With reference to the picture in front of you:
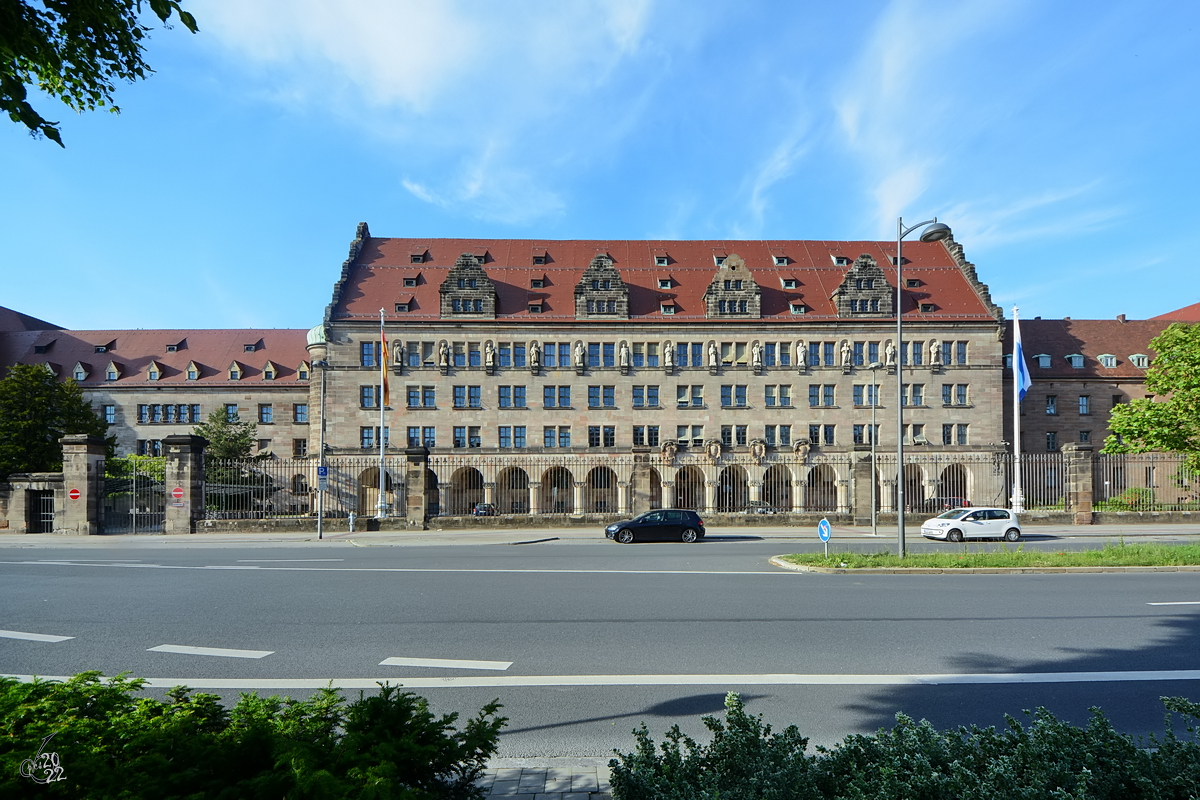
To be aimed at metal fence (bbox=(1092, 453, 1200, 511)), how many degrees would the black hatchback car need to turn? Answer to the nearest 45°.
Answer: approximately 135° to its right

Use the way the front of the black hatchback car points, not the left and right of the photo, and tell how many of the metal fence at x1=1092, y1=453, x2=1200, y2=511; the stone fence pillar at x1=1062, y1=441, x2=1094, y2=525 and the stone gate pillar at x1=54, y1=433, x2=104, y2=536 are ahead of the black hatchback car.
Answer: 1

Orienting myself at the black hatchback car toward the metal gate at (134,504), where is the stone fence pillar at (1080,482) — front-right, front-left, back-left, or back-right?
back-right

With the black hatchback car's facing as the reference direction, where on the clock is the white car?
The white car is roughly at 6 o'clock from the black hatchback car.

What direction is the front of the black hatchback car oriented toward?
to the viewer's left

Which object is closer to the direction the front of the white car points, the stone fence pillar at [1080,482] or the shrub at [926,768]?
the shrub

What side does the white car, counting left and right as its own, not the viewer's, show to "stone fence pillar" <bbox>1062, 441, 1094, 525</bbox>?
back

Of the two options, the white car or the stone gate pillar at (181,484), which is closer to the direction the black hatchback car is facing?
the stone gate pillar

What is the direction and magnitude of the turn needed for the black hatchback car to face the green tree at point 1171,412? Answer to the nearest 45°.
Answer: approximately 180°

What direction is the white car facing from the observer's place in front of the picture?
facing the viewer and to the left of the viewer

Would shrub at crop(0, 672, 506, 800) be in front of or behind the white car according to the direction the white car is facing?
in front

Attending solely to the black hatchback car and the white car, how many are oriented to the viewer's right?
0

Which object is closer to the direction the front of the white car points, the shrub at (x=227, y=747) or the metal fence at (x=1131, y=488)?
the shrub

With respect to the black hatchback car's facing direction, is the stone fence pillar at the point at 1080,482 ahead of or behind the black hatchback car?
behind

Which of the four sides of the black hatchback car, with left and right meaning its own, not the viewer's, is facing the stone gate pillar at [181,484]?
front

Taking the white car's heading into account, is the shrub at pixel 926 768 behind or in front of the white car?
in front
